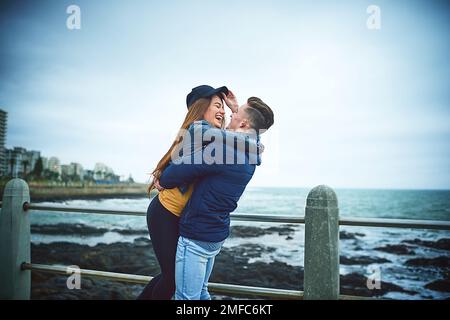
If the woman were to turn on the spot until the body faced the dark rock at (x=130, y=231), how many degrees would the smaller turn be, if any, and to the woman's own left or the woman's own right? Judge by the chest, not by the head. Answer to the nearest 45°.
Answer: approximately 90° to the woman's own left

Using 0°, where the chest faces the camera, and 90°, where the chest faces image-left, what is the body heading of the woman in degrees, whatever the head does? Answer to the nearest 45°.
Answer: approximately 270°

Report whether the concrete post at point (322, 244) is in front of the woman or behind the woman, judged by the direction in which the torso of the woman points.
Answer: in front

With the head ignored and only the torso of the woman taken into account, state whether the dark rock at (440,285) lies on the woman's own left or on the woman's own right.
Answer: on the woman's own left

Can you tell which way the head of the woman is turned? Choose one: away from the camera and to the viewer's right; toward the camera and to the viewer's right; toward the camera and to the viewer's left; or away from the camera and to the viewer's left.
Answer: toward the camera and to the viewer's right

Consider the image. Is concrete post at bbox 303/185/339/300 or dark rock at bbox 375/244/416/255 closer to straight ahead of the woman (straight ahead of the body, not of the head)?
the concrete post

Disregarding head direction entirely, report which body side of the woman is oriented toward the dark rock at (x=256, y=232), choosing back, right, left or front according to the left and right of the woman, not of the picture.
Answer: left

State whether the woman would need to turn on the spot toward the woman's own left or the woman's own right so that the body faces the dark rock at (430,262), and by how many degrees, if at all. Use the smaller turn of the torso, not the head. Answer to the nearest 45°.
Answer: approximately 45° to the woman's own left
